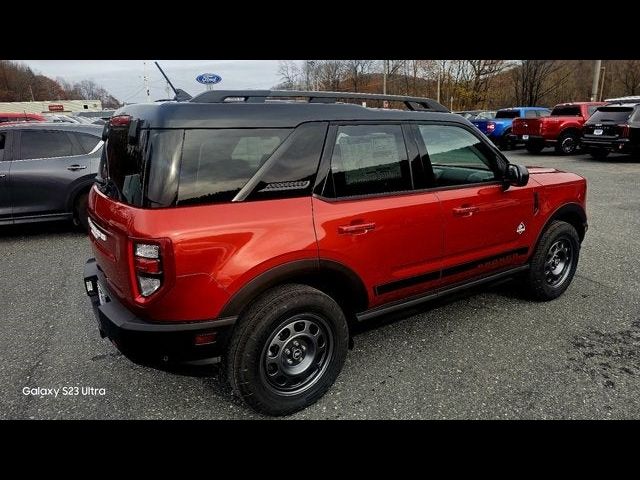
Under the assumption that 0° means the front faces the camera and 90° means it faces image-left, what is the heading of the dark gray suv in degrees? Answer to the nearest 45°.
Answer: approximately 90°

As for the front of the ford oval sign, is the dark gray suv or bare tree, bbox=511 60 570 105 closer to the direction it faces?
the dark gray suv

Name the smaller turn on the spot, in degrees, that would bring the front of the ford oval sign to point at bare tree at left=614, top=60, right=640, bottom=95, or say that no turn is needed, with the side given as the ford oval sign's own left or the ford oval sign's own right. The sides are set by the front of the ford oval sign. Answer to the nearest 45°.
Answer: approximately 135° to the ford oval sign's own left

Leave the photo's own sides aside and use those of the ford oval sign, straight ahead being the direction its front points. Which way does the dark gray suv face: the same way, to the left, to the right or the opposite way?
to the right

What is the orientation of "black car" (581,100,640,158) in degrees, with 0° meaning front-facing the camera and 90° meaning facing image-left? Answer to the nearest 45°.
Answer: approximately 225°

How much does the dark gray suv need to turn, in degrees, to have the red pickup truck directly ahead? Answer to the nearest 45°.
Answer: approximately 180°

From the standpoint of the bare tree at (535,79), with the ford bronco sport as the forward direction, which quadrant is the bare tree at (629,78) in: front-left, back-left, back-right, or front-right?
back-left

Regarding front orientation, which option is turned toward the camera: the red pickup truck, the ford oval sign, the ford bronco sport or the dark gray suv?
the ford oval sign

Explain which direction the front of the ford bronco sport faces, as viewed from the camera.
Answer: facing away from the viewer and to the right of the viewer

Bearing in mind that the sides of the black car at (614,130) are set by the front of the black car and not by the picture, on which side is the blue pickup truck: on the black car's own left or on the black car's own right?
on the black car's own left
